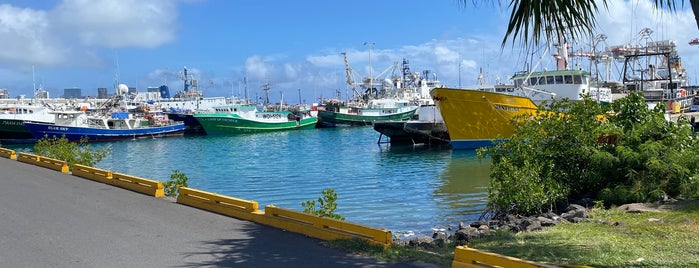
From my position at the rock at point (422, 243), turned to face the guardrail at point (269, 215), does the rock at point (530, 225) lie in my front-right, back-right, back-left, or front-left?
back-right

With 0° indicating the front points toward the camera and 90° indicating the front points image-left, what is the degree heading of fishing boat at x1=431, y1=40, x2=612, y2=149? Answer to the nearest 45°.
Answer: approximately 45°

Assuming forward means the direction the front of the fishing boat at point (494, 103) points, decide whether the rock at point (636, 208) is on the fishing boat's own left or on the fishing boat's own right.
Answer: on the fishing boat's own left

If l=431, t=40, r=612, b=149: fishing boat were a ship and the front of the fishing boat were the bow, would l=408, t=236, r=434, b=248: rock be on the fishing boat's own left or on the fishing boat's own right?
on the fishing boat's own left

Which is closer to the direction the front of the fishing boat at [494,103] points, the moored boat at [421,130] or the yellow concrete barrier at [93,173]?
the yellow concrete barrier

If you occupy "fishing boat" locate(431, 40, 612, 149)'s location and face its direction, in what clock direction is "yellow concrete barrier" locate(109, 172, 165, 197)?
The yellow concrete barrier is roughly at 11 o'clock from the fishing boat.

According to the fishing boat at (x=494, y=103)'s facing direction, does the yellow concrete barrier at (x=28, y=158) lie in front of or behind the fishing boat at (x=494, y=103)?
in front

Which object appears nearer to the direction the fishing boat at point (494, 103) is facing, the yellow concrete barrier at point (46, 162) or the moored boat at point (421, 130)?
the yellow concrete barrier

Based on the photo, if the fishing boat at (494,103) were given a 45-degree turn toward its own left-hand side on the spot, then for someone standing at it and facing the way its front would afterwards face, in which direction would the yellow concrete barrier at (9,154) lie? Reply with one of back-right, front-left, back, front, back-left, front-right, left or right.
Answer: front-right

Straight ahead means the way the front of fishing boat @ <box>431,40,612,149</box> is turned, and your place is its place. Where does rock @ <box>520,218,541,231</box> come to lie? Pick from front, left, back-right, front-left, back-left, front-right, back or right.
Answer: front-left

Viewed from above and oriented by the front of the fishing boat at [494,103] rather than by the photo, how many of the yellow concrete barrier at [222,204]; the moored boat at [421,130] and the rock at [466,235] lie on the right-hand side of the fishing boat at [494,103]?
1
